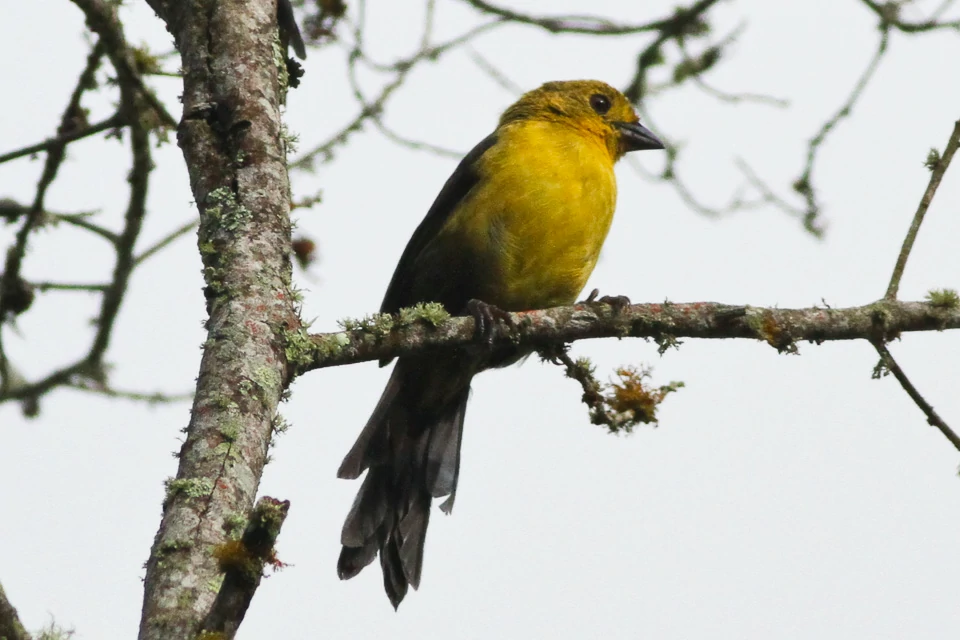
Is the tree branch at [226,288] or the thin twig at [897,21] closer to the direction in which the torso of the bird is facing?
the thin twig

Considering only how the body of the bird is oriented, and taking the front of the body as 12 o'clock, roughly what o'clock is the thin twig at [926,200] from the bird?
The thin twig is roughly at 10 o'clock from the bird.

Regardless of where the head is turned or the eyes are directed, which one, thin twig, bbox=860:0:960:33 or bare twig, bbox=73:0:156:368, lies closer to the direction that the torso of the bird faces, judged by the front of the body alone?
the thin twig

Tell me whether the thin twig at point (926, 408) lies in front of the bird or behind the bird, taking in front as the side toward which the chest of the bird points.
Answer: in front

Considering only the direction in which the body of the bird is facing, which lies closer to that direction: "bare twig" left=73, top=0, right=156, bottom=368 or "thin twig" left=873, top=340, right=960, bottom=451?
the thin twig

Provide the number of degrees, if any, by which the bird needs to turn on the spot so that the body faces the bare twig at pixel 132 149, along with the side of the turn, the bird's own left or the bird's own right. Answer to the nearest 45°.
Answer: approximately 135° to the bird's own right

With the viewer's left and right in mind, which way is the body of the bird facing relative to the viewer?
facing the viewer and to the right of the viewer

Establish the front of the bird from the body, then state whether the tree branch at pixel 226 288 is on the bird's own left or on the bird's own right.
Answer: on the bird's own right

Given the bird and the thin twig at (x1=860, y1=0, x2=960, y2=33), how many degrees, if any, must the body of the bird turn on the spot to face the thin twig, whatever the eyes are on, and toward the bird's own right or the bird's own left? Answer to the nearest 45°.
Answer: approximately 45° to the bird's own left

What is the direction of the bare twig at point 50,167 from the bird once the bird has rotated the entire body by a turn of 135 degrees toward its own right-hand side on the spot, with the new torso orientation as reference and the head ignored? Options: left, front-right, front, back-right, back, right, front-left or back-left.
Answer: front
